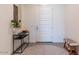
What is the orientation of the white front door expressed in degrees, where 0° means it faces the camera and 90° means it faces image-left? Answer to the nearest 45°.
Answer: approximately 0°
